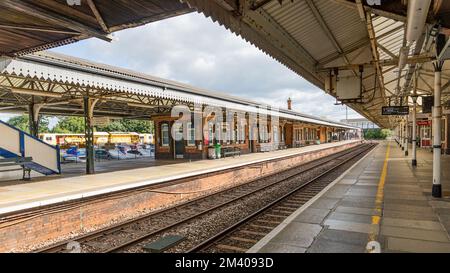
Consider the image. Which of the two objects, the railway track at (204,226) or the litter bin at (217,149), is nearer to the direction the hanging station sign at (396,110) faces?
the railway track

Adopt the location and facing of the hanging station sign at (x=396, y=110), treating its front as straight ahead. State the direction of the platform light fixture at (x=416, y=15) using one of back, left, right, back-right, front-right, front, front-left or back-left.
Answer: front

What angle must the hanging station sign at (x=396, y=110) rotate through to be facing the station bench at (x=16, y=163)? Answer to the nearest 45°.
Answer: approximately 45° to its right

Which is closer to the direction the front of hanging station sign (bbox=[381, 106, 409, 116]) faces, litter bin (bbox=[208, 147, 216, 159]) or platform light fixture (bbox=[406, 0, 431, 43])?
the platform light fixture

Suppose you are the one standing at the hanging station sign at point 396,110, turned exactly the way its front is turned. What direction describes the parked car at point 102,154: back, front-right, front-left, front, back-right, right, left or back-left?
right

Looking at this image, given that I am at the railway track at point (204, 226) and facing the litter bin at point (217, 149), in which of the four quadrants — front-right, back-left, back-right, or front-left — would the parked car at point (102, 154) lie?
front-left

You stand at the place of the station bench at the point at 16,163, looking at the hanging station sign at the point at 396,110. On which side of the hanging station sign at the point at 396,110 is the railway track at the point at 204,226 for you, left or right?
right

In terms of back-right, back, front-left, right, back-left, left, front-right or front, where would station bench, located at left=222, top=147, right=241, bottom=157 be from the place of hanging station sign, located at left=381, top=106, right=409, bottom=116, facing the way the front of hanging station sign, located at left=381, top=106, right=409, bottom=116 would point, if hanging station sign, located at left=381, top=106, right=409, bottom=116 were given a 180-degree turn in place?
left

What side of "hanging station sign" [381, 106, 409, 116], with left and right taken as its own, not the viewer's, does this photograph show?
front

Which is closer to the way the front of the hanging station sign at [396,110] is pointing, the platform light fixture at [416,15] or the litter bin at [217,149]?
the platform light fixture

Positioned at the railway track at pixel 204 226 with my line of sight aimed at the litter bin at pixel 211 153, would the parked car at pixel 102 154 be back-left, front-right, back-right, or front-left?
front-left

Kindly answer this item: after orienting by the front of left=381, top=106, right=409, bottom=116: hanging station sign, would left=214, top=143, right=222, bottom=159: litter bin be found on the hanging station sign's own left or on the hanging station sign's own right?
on the hanging station sign's own right

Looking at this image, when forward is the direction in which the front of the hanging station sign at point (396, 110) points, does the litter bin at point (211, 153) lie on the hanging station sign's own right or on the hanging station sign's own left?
on the hanging station sign's own right
